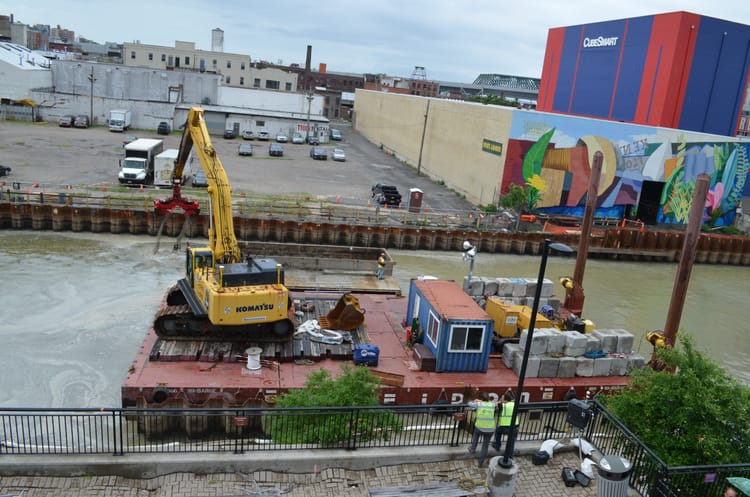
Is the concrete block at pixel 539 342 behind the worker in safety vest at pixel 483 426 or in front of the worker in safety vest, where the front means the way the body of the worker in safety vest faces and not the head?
in front

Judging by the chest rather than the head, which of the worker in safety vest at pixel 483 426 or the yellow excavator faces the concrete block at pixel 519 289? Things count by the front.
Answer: the worker in safety vest

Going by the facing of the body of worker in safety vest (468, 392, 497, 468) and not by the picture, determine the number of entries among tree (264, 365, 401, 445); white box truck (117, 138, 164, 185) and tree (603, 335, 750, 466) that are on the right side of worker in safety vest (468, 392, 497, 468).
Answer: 1

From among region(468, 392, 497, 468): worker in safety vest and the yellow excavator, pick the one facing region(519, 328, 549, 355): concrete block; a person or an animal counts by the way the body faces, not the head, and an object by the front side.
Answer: the worker in safety vest

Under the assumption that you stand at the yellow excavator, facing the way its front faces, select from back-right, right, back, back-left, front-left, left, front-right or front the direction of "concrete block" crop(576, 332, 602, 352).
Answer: back-right

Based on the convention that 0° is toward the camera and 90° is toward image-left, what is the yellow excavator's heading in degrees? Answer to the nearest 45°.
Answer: approximately 135°

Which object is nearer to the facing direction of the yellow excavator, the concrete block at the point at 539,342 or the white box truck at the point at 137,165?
the white box truck

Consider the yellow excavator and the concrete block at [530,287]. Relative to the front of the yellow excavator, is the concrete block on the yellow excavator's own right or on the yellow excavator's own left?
on the yellow excavator's own right

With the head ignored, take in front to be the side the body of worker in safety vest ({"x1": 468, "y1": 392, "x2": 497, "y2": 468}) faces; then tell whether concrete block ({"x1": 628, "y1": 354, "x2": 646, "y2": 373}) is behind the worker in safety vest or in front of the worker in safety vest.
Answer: in front

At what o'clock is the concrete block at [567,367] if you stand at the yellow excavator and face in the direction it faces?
The concrete block is roughly at 5 o'clock from the yellow excavator.

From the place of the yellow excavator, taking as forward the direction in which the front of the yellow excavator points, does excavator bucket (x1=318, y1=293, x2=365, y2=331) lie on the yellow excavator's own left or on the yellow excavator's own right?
on the yellow excavator's own right

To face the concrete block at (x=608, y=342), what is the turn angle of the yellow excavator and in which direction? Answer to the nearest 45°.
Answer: approximately 135° to its right

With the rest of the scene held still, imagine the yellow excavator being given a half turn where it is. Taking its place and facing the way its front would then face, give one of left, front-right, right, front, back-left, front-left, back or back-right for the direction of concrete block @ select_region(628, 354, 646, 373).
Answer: front-left

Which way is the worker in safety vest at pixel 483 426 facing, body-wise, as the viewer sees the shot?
away from the camera

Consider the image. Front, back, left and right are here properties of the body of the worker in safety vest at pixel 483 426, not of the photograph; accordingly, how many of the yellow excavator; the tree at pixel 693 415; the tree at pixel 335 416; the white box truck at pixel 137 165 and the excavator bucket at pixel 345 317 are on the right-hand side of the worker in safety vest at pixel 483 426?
1

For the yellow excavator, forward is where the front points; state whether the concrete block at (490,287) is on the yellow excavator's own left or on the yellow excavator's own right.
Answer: on the yellow excavator's own right

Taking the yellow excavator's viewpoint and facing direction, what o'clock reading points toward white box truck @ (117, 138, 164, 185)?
The white box truck is roughly at 1 o'clock from the yellow excavator.
